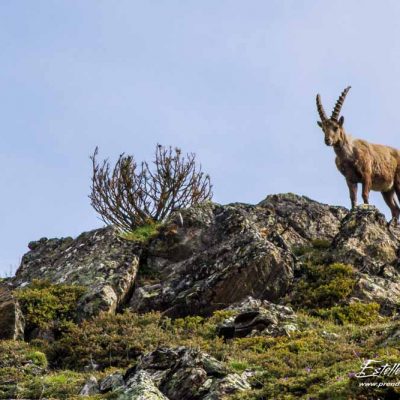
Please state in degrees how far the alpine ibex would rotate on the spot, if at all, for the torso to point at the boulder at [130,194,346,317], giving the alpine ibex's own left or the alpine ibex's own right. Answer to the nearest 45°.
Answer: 0° — it already faces it

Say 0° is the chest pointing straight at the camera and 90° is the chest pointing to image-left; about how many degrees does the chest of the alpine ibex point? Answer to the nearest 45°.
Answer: approximately 45°

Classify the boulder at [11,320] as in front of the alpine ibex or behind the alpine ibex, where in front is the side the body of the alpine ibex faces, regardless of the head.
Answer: in front

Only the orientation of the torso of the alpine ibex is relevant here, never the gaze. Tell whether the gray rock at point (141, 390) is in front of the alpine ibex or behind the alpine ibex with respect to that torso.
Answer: in front

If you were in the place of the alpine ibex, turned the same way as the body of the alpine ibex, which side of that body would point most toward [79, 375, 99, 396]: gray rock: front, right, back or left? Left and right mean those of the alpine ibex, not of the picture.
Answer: front

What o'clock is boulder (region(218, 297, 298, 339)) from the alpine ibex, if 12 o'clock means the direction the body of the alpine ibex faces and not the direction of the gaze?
The boulder is roughly at 11 o'clock from the alpine ibex.

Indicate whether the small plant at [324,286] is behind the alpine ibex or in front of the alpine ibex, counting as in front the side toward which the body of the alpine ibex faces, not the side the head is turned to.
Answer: in front

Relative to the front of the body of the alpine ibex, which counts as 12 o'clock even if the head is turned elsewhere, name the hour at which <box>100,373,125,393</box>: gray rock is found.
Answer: The gray rock is roughly at 11 o'clock from the alpine ibex.

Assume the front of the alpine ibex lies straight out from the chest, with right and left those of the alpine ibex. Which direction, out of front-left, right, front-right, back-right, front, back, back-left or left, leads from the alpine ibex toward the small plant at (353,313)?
front-left
